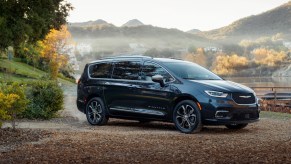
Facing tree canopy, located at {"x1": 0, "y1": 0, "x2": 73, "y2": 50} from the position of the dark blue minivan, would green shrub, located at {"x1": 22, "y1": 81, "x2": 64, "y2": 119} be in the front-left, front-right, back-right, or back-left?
front-left

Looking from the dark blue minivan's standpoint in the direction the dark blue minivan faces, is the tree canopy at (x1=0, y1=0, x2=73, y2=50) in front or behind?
behind

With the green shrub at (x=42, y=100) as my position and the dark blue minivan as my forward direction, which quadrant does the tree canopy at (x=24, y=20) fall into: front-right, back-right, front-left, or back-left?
back-left

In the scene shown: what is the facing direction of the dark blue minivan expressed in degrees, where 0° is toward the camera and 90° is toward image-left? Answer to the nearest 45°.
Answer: approximately 315°

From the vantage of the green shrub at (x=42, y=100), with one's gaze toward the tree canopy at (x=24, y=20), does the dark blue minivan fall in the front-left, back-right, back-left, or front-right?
back-right

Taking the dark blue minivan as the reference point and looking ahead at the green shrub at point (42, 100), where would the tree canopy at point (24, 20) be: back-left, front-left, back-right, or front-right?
front-right

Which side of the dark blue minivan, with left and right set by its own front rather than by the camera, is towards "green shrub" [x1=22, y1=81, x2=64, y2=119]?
back
